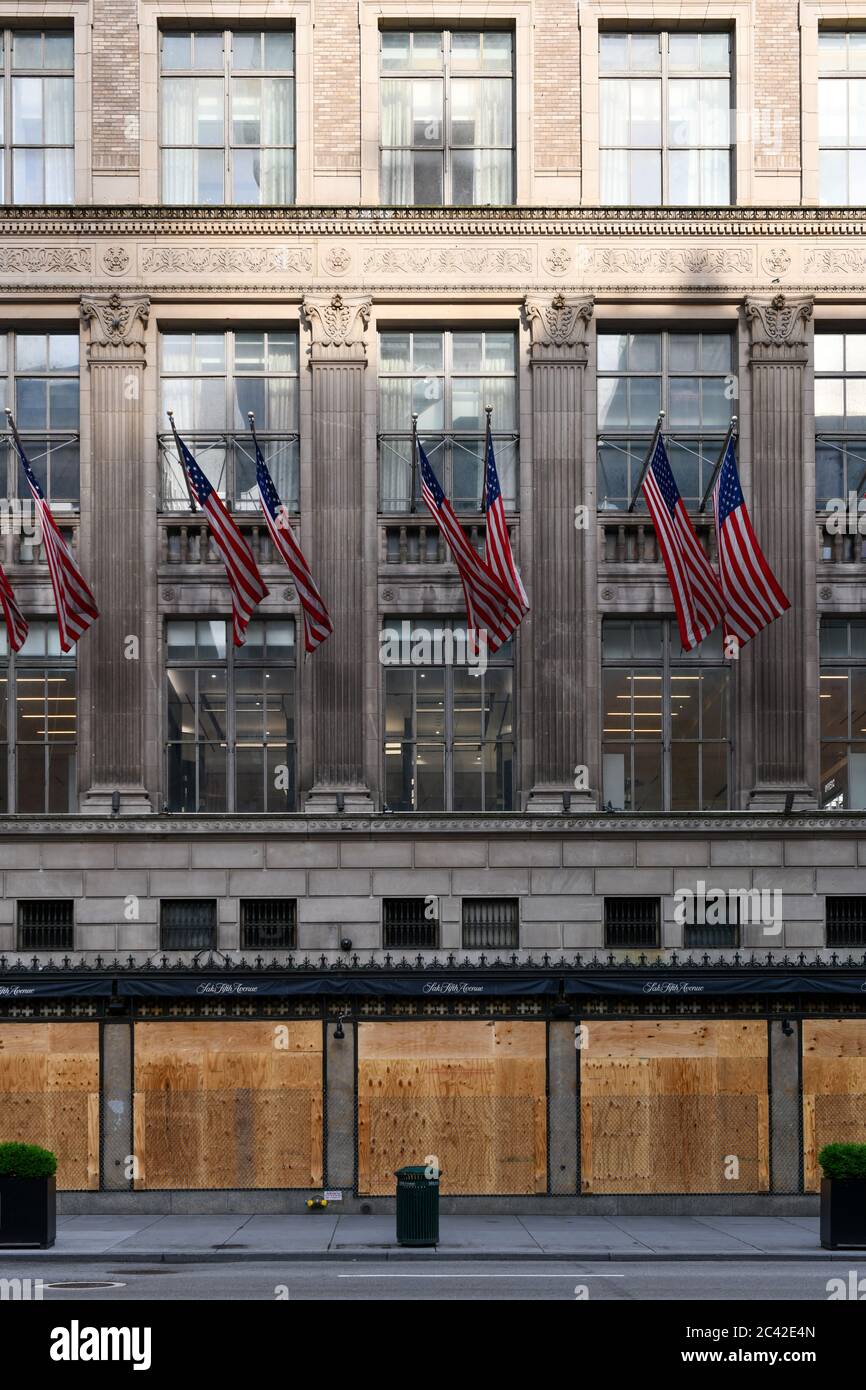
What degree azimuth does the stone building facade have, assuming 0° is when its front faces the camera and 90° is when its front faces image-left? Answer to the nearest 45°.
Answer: approximately 0°

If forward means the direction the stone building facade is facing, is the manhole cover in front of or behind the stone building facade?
in front

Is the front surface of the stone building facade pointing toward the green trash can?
yes

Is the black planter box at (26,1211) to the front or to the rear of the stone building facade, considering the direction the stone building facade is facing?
to the front

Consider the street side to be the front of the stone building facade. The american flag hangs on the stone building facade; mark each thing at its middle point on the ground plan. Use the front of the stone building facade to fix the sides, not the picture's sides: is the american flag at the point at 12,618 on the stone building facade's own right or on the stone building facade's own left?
on the stone building facade's own right

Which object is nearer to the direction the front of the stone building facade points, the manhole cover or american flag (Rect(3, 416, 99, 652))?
the manhole cover
